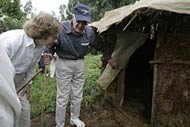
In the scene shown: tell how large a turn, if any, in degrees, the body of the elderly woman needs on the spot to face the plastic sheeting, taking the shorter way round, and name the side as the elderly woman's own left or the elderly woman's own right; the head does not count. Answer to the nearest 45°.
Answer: approximately 45° to the elderly woman's own left

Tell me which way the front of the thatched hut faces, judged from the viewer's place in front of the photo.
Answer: facing the viewer and to the left of the viewer

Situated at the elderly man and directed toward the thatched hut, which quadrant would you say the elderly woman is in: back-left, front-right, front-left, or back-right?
back-right

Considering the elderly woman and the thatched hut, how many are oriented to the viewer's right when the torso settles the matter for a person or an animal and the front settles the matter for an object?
1

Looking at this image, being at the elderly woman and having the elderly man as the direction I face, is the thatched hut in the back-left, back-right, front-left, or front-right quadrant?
front-right

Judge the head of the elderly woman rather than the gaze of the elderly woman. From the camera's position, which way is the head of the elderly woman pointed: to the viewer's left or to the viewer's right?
to the viewer's right

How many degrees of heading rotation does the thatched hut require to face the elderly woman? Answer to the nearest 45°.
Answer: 0° — it already faces them

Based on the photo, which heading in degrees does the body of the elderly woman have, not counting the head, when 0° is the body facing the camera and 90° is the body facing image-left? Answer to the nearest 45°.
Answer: approximately 270°

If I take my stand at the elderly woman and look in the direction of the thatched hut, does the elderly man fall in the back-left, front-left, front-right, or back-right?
front-left

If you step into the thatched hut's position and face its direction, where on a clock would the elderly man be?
The elderly man is roughly at 1 o'clock from the thatched hut.

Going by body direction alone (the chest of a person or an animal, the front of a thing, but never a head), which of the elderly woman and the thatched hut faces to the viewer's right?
the elderly woman

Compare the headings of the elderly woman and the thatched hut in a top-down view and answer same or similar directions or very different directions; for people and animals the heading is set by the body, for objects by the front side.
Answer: very different directions

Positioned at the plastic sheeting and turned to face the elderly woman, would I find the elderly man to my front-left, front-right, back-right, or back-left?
front-right
